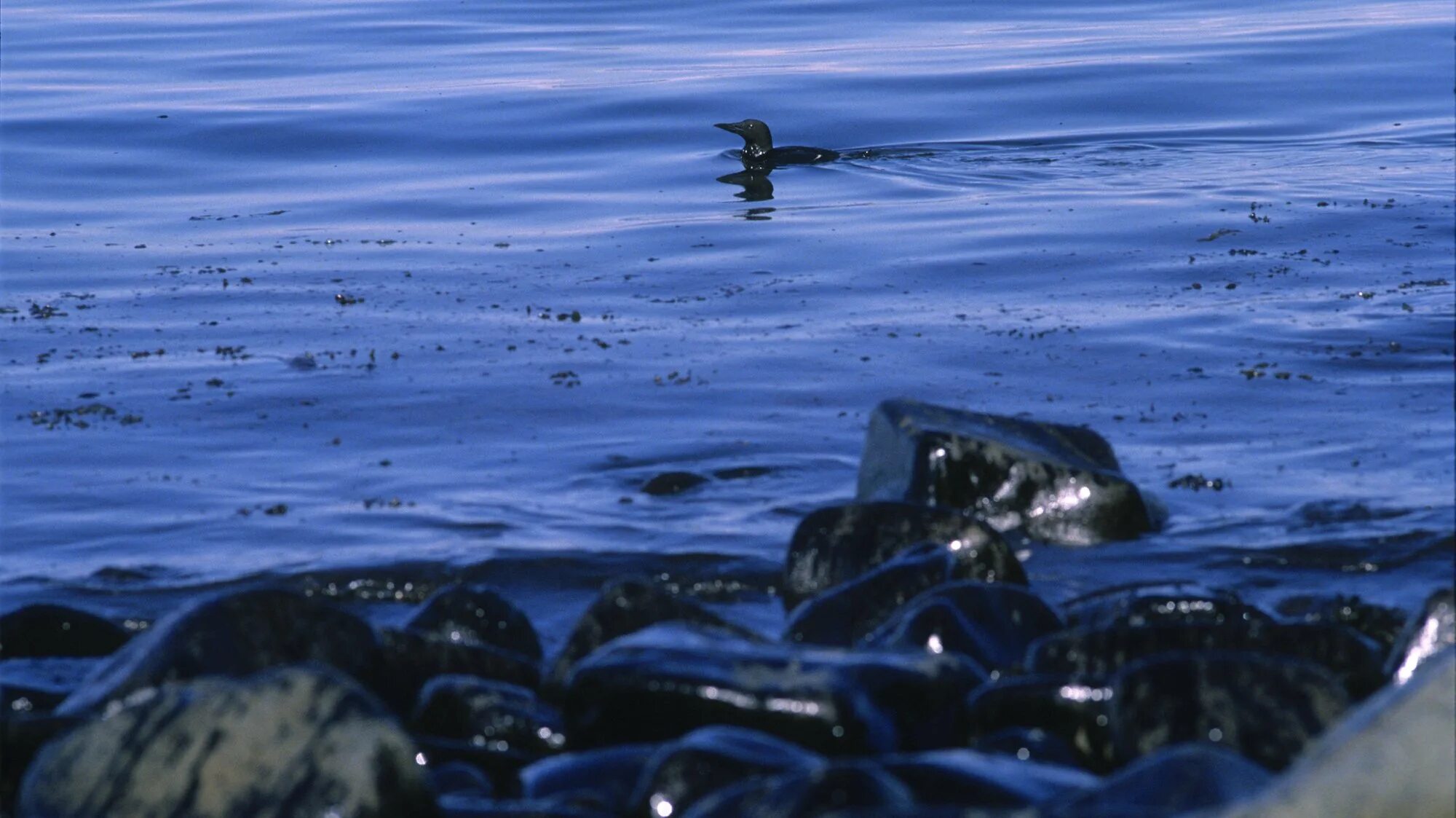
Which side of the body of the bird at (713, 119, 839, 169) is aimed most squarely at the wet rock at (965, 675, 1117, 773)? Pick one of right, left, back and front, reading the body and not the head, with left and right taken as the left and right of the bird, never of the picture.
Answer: left

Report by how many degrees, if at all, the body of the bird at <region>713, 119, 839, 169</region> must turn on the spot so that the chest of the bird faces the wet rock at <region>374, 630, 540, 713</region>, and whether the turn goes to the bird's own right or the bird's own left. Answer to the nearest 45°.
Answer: approximately 90° to the bird's own left

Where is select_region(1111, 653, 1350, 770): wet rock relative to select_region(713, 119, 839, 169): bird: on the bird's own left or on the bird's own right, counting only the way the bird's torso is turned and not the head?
on the bird's own left

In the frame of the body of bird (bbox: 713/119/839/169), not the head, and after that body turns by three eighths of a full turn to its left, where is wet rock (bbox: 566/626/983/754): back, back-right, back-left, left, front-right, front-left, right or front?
front-right

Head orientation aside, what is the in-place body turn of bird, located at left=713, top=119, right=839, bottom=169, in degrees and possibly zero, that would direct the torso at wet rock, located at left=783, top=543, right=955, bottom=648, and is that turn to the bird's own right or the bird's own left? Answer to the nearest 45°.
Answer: approximately 90° to the bird's own left

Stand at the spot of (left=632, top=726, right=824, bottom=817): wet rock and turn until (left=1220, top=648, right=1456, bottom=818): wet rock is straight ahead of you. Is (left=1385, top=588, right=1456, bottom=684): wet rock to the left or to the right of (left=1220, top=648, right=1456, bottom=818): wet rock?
left

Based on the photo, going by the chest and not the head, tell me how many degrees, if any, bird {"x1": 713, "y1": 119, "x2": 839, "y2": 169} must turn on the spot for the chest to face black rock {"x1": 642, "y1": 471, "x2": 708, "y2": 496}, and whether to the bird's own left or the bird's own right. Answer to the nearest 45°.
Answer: approximately 90° to the bird's own left

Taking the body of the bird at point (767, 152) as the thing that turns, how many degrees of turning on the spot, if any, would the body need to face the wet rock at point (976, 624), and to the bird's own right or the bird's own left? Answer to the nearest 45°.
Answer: approximately 90° to the bird's own left

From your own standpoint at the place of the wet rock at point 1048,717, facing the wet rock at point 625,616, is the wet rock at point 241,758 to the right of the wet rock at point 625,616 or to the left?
left

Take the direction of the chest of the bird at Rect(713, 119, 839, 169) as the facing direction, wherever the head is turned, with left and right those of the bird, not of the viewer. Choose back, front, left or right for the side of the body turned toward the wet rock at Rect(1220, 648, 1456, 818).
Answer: left

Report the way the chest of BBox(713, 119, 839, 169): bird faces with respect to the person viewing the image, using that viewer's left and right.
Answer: facing to the left of the viewer

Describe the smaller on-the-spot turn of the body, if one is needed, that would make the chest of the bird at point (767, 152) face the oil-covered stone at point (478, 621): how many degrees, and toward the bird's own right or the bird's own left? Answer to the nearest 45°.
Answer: approximately 90° to the bird's own left

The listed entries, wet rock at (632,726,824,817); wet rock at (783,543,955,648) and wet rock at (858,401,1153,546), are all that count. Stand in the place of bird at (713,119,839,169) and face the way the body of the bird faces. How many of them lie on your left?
3

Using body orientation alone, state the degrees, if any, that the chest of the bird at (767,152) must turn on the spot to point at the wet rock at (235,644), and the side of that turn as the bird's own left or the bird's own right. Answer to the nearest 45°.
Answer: approximately 90° to the bird's own left
